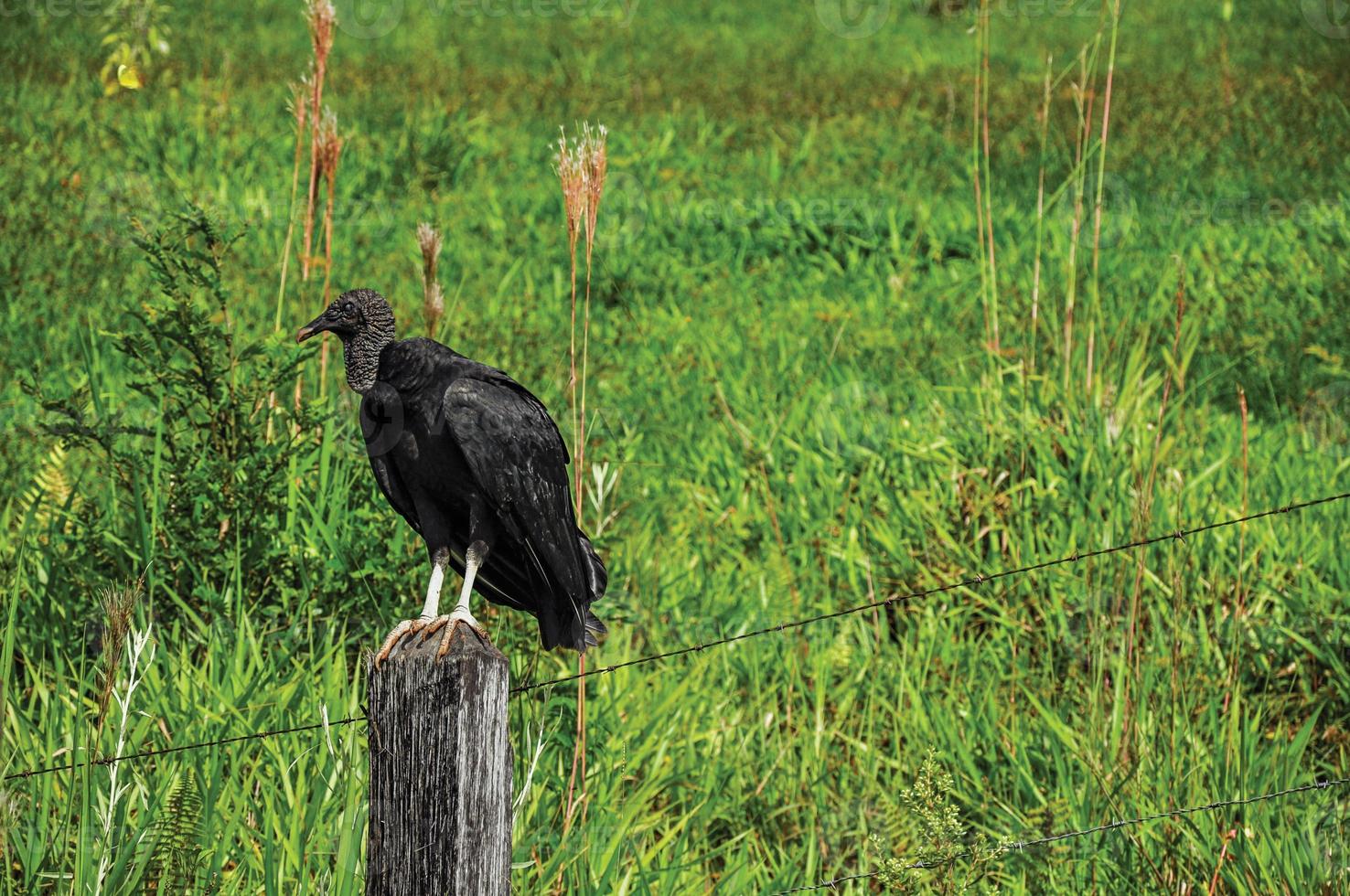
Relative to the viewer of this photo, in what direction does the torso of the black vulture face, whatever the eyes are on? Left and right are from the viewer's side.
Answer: facing the viewer and to the left of the viewer

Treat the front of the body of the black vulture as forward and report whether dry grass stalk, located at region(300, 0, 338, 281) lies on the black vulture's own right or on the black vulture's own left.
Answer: on the black vulture's own right
